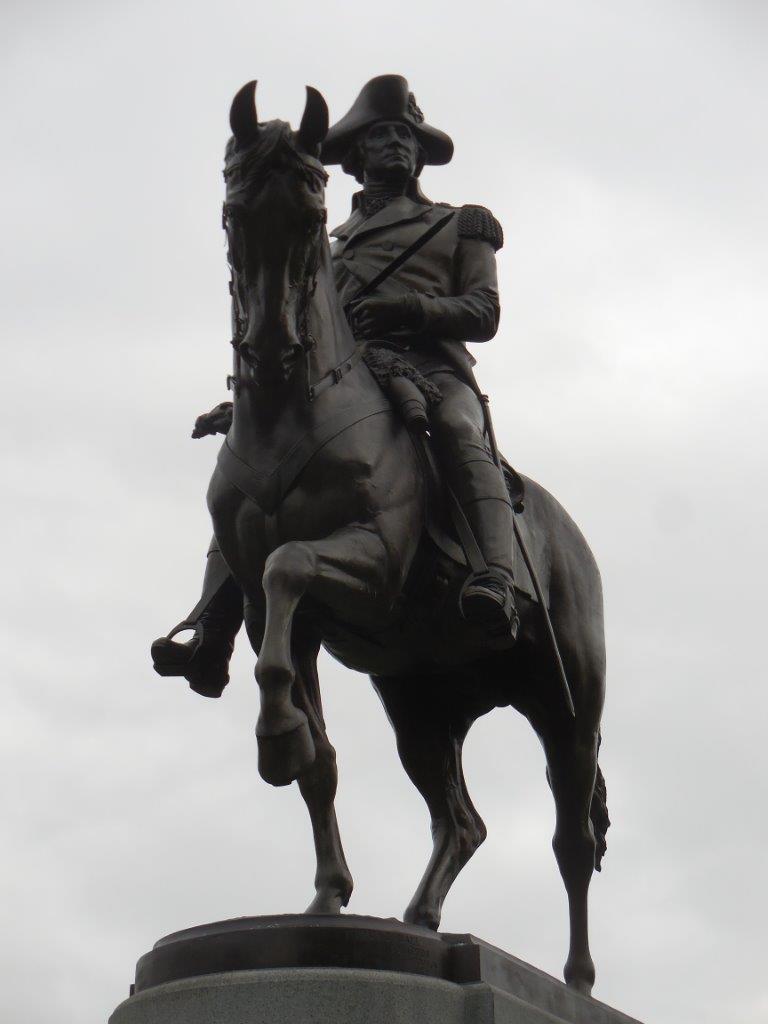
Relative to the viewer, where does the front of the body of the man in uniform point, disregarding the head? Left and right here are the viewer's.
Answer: facing the viewer and to the left of the viewer
